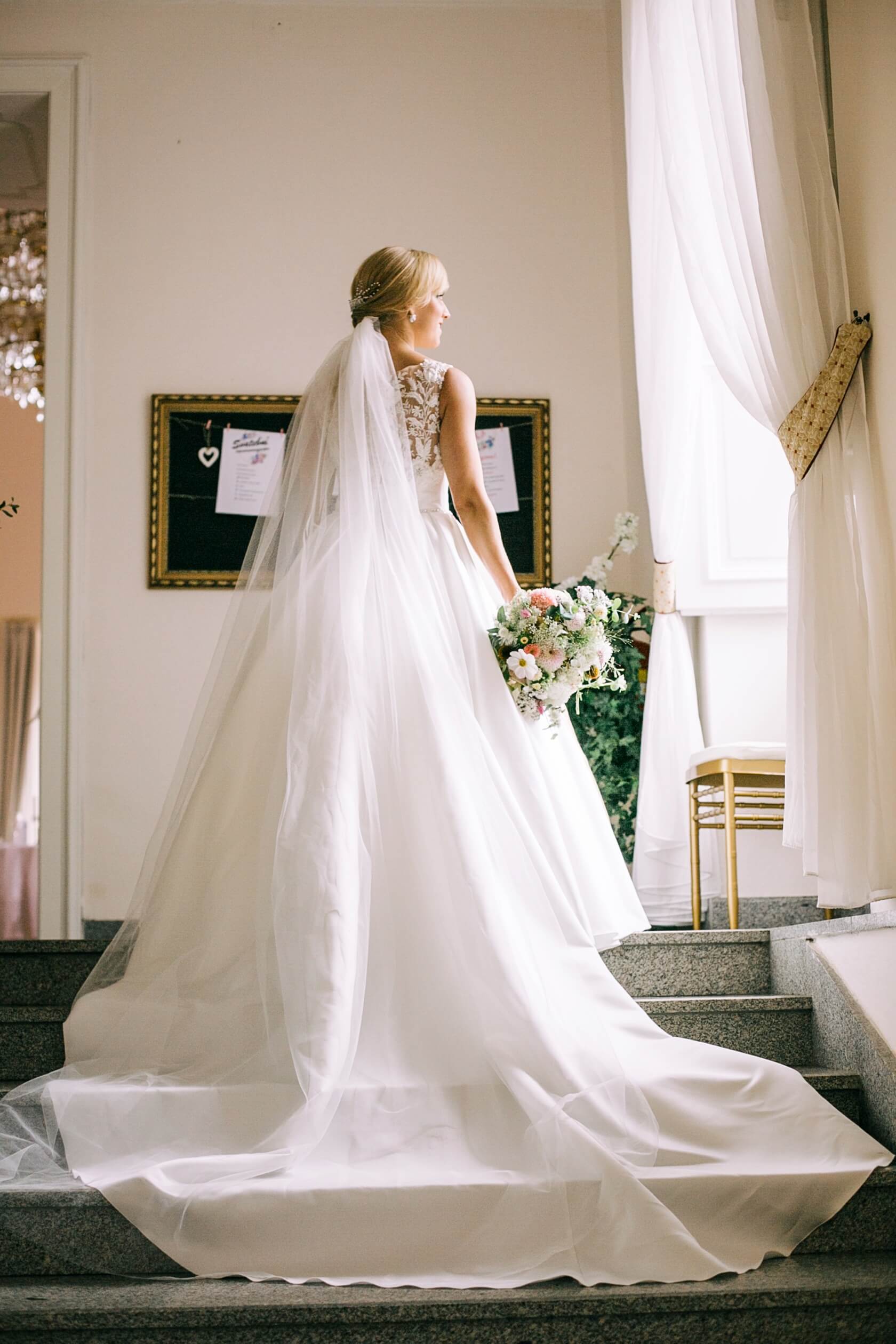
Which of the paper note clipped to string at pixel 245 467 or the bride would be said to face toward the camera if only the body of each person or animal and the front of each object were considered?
the paper note clipped to string

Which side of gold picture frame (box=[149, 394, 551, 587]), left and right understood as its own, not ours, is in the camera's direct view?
front

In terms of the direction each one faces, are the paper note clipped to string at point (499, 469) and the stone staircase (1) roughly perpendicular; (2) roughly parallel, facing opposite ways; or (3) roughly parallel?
roughly parallel

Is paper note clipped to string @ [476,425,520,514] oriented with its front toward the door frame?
no

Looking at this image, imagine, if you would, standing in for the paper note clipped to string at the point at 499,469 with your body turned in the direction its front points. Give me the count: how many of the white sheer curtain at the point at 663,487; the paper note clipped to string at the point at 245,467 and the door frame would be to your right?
2

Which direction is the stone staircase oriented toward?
toward the camera

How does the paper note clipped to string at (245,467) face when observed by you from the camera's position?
facing the viewer

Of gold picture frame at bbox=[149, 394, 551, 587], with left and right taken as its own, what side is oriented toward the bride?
front

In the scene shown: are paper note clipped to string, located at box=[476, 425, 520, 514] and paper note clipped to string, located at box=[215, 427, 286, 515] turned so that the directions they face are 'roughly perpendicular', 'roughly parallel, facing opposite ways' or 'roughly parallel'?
roughly parallel

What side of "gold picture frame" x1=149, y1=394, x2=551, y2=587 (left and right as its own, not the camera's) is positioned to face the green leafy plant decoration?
left

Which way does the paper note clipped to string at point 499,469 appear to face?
toward the camera

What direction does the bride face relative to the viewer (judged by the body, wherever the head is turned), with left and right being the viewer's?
facing away from the viewer and to the right of the viewer

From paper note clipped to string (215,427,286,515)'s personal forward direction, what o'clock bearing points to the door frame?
The door frame is roughly at 3 o'clock from the paper note clipped to string.

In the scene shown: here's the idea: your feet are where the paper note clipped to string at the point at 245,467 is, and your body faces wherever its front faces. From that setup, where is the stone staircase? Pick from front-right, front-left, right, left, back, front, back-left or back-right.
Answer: front

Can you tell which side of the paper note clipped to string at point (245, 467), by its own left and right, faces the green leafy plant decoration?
left

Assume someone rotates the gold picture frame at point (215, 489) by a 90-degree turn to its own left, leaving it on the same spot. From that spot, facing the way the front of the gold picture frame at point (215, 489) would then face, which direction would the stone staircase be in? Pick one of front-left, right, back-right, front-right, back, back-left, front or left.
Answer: right

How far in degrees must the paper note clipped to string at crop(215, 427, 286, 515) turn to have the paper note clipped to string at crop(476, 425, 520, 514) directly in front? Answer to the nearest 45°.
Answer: approximately 90° to its left
